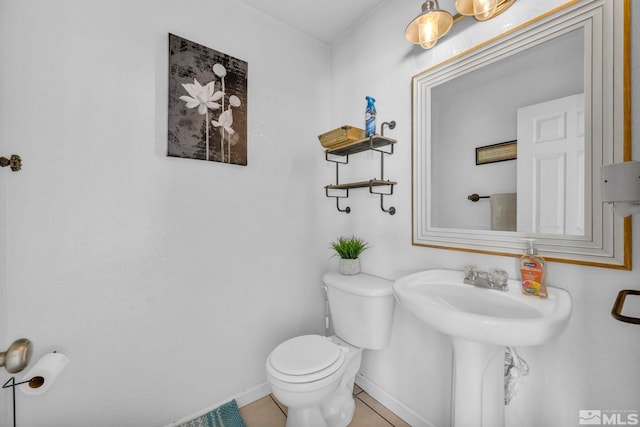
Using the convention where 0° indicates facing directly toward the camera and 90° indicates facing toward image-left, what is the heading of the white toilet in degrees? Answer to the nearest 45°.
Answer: approximately 45°

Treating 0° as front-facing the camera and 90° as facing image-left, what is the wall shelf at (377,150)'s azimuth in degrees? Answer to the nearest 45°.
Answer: approximately 45°

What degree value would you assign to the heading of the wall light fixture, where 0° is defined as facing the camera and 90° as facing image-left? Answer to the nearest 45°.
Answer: approximately 45°

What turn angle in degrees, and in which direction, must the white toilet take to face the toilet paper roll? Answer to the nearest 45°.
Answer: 0° — it already faces it

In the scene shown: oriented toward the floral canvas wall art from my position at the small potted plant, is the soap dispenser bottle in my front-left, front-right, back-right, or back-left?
back-left

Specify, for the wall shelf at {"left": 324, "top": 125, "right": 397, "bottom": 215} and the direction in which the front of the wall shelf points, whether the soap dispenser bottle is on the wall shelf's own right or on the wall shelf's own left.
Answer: on the wall shelf's own left
